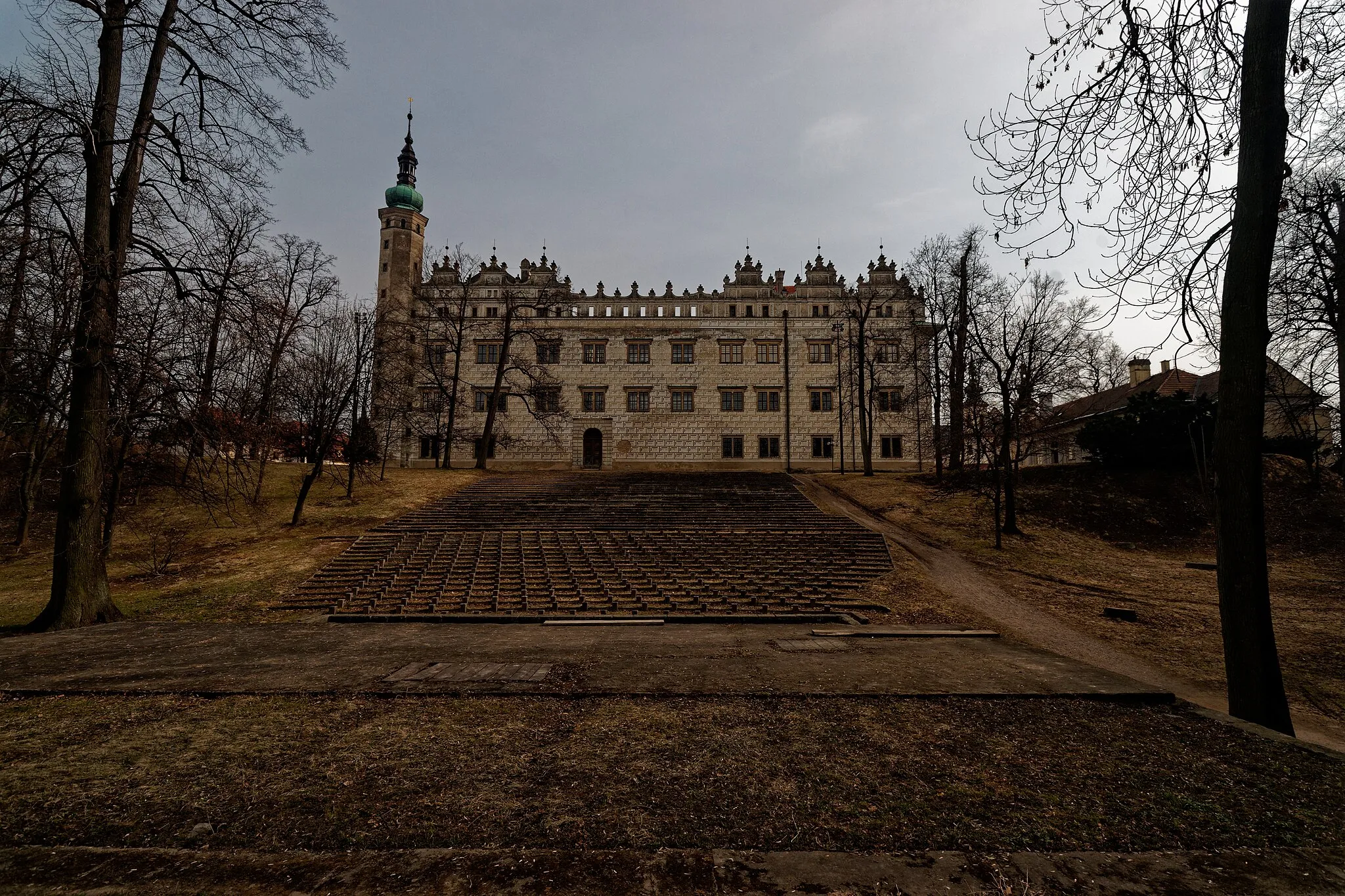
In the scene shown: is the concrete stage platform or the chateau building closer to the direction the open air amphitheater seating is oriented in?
the concrete stage platform

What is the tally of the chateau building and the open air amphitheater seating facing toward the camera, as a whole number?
2

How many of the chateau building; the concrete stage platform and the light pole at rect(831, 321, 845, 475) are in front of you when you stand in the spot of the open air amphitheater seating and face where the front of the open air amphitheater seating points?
1

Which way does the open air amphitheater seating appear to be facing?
toward the camera

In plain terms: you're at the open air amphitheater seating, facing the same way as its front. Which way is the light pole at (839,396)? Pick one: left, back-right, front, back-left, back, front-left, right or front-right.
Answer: back-left

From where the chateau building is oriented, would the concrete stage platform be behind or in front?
in front

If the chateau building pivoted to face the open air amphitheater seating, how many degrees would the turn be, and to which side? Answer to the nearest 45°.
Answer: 0° — it already faces it

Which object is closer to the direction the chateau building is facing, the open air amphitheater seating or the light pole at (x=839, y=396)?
the open air amphitheater seating

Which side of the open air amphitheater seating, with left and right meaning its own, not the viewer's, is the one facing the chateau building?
back

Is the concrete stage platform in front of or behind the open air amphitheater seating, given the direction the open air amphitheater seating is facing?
in front

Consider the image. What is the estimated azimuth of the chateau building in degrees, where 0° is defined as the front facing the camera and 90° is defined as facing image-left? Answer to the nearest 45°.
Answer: approximately 0°

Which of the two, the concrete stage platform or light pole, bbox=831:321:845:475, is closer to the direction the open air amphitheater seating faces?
the concrete stage platform
